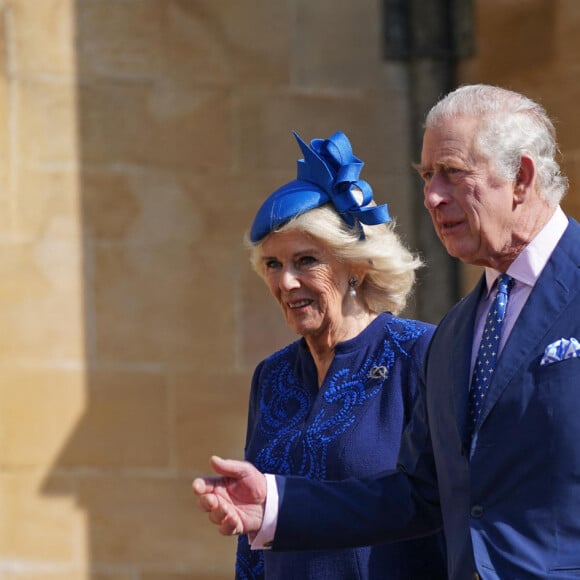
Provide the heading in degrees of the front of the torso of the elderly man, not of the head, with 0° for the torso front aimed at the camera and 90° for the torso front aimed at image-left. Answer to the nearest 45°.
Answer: approximately 45°
